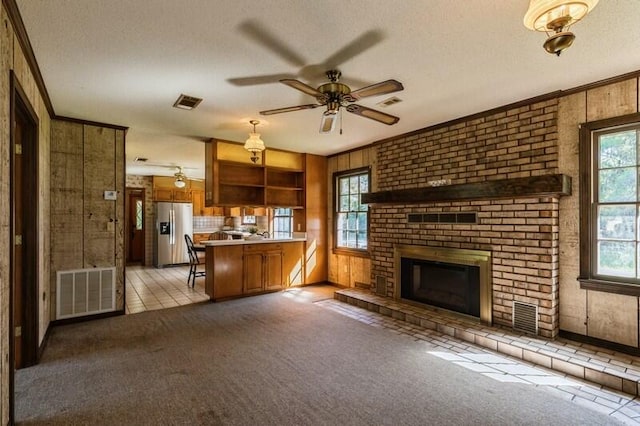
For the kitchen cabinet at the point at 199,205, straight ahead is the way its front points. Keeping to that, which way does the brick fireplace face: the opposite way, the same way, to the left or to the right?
to the right

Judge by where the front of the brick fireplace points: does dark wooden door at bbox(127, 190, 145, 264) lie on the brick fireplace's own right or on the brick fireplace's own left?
on the brick fireplace's own right

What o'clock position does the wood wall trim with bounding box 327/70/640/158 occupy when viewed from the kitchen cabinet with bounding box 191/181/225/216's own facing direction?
The wood wall trim is roughly at 11 o'clock from the kitchen cabinet.

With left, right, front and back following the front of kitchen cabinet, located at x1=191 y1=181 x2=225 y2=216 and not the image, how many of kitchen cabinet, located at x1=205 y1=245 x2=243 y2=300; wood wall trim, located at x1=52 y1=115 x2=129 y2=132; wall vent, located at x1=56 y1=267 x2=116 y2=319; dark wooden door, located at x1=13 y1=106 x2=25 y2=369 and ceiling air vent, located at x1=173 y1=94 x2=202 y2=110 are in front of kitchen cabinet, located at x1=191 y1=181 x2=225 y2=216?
5

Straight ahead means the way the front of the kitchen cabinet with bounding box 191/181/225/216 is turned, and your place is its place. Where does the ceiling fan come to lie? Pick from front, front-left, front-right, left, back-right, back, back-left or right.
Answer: front

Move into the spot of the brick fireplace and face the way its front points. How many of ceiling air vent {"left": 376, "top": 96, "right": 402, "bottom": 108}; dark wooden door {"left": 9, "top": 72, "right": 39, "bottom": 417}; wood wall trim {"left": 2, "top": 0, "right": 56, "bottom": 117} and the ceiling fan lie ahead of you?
4

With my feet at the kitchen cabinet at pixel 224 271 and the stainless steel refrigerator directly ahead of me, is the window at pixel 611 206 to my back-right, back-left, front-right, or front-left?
back-right

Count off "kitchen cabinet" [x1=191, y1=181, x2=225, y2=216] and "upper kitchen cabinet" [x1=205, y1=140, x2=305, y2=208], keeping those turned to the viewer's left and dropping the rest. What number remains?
0

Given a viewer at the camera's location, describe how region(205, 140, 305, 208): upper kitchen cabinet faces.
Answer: facing the viewer and to the right of the viewer

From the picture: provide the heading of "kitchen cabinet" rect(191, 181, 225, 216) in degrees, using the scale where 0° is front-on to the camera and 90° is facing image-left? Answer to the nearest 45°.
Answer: approximately 0°

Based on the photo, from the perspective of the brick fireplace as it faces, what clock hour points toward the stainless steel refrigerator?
The stainless steel refrigerator is roughly at 2 o'clock from the brick fireplace.

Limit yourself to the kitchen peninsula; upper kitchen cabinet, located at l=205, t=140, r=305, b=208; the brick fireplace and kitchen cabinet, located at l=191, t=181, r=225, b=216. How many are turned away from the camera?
0

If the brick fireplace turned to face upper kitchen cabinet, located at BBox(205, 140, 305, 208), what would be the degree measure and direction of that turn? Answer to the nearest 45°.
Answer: approximately 45° to its right
